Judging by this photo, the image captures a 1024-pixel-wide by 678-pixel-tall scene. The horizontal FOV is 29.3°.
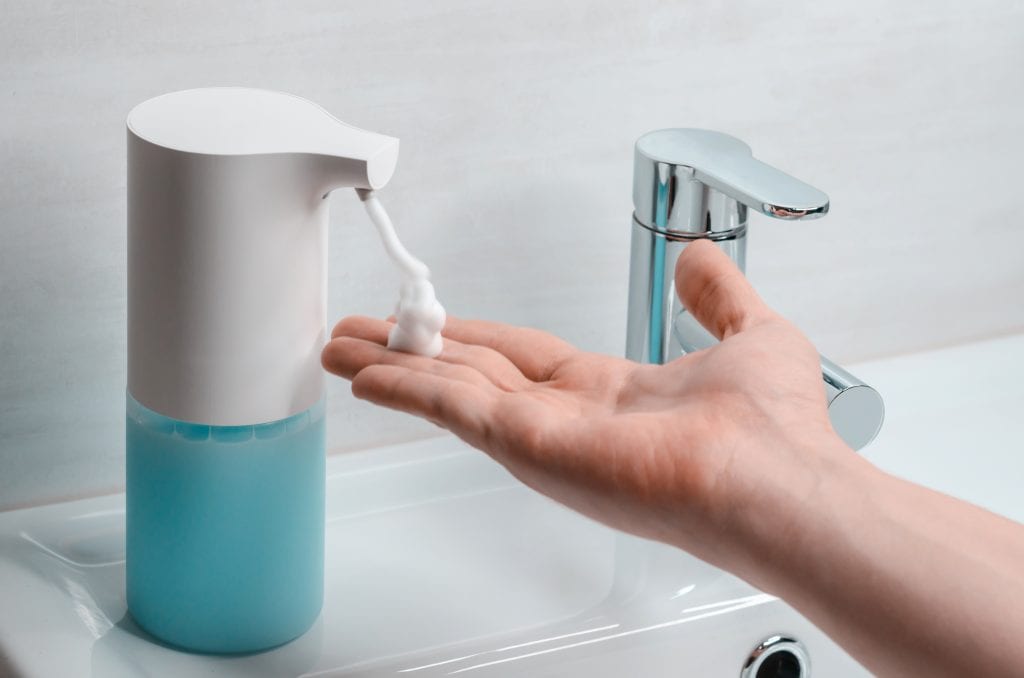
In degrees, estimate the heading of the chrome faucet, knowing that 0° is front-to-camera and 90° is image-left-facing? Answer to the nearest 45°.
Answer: approximately 315°
